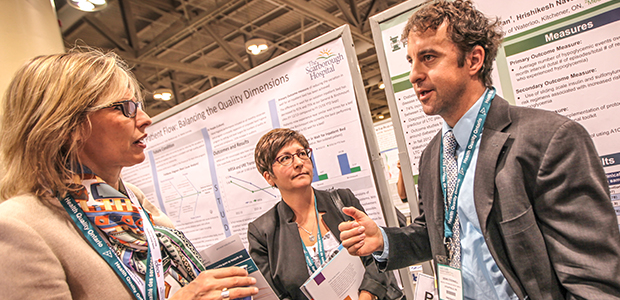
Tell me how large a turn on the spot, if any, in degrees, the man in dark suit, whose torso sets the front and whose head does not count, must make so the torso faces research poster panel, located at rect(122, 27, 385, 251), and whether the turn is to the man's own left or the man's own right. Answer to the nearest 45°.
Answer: approximately 90° to the man's own right

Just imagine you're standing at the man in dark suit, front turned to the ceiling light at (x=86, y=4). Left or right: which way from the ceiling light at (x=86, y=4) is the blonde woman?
left

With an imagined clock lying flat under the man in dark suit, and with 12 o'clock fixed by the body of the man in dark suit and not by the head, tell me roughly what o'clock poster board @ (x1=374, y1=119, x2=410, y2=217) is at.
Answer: The poster board is roughly at 4 o'clock from the man in dark suit.

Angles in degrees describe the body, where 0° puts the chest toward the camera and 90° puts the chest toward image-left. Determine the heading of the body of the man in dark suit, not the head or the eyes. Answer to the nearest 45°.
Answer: approximately 45°

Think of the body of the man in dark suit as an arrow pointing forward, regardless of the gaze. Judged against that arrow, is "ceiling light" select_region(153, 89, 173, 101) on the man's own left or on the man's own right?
on the man's own right
